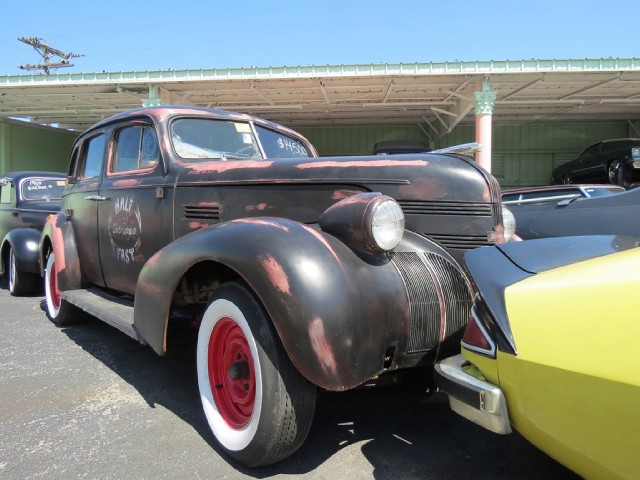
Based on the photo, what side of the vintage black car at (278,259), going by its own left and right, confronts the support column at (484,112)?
left

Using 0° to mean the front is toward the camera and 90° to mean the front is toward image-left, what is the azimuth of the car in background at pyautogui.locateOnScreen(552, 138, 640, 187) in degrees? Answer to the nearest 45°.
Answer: approximately 315°

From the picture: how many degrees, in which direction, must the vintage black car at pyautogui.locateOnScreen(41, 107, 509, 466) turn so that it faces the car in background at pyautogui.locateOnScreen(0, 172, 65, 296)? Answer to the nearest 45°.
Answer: approximately 180°

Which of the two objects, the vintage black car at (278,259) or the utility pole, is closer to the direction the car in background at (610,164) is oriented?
the vintage black car

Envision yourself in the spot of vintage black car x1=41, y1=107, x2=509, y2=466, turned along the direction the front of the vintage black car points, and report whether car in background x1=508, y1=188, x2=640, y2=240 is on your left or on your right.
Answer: on your left

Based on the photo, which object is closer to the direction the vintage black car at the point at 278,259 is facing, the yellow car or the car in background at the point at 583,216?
the yellow car

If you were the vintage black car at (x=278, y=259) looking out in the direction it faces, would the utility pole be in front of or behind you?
behind

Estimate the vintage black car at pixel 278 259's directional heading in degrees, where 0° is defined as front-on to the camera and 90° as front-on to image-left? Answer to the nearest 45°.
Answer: approximately 315°

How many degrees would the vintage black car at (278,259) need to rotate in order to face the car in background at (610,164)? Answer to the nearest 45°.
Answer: approximately 90° to its left
